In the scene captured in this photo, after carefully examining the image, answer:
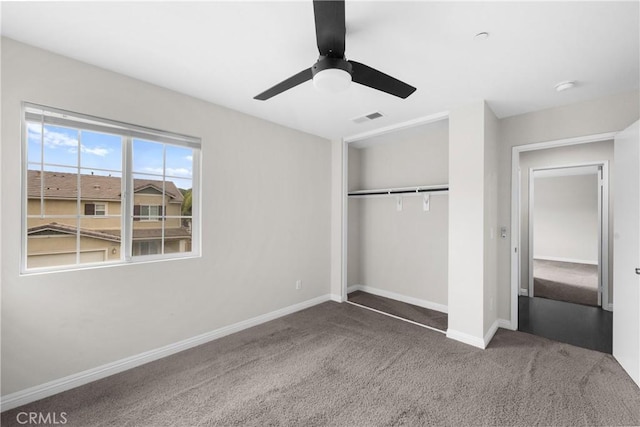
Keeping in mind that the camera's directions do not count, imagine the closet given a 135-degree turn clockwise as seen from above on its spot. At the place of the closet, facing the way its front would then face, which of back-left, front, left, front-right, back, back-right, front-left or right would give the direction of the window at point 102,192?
back-left

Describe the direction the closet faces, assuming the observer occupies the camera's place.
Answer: facing the viewer and to the left of the viewer

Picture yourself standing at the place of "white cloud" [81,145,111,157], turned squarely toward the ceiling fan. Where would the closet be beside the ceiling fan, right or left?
left

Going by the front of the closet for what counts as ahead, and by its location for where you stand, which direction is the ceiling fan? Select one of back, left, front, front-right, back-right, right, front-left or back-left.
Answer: front-left

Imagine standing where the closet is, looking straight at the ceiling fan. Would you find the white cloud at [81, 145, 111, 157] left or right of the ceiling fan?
right
